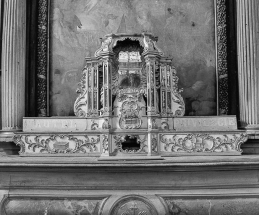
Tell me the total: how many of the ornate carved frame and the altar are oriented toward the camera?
2

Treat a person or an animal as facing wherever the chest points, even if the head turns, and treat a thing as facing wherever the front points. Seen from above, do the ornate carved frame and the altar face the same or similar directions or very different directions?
same or similar directions

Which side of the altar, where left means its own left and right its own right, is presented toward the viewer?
front
